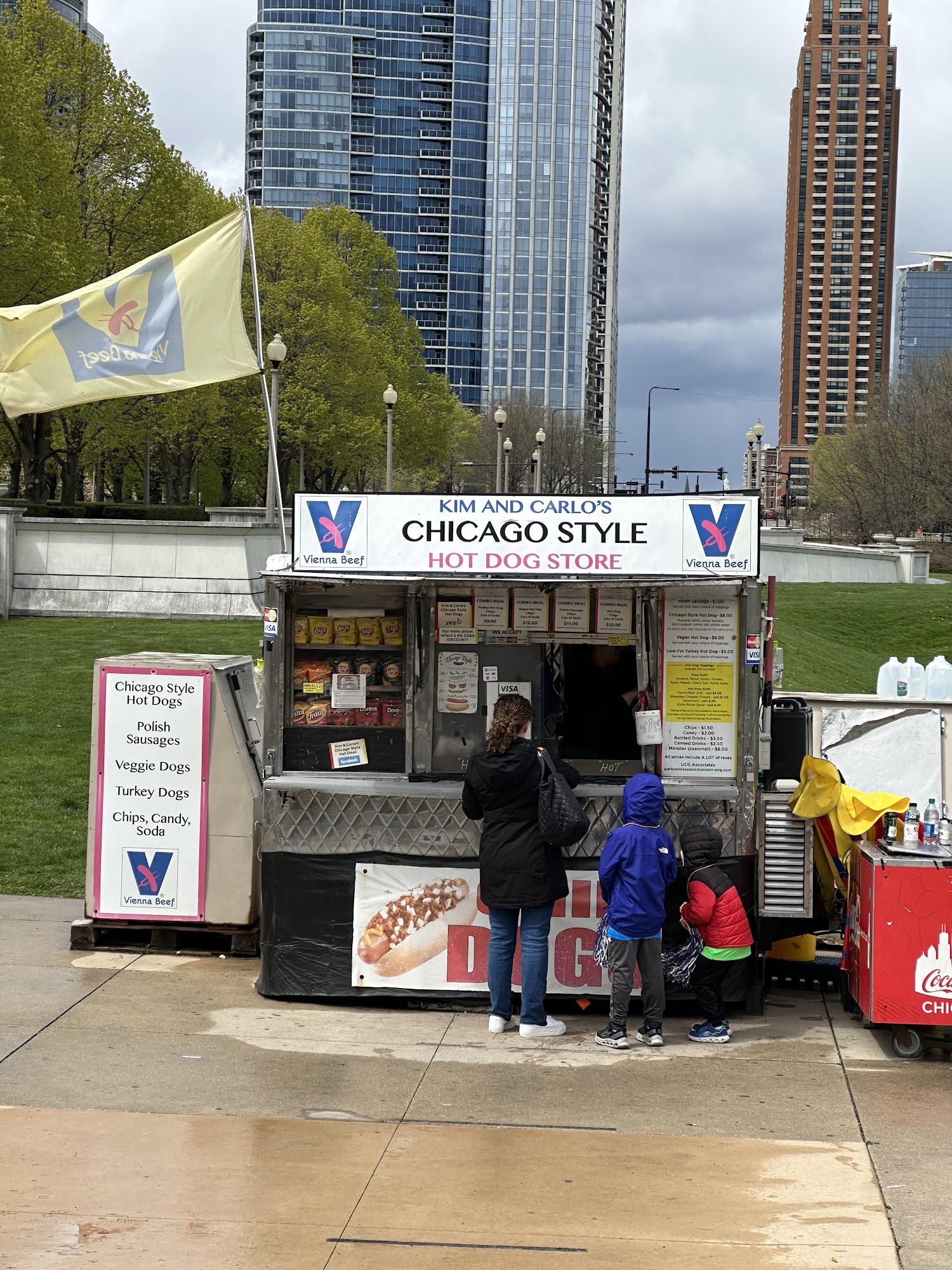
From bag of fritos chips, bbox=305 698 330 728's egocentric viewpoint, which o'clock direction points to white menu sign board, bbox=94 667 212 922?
The white menu sign board is roughly at 4 o'clock from the bag of fritos chips.

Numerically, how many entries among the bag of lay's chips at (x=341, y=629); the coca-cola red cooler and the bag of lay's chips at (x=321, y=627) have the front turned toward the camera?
3

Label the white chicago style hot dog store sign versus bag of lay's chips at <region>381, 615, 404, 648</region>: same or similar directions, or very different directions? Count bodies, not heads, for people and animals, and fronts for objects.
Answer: same or similar directions

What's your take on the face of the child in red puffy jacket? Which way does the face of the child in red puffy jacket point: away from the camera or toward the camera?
away from the camera

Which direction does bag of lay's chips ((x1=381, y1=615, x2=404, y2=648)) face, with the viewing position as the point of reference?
facing the viewer

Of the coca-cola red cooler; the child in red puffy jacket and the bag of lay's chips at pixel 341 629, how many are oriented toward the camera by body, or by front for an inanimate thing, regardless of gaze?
2

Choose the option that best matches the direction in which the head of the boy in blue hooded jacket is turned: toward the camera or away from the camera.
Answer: away from the camera

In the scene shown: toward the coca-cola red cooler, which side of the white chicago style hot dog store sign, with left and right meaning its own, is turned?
left

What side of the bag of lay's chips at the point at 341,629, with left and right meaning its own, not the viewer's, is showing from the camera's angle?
front

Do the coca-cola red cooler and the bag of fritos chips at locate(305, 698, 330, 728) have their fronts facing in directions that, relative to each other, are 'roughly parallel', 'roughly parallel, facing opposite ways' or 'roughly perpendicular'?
roughly parallel

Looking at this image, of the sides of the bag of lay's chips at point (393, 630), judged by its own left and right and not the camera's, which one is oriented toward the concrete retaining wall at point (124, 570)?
back

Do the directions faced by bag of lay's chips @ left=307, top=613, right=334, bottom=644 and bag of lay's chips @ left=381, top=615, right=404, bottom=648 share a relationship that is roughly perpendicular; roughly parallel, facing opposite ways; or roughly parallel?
roughly parallel

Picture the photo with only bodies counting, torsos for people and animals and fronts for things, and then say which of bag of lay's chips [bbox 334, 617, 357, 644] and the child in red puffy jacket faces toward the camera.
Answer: the bag of lay's chips

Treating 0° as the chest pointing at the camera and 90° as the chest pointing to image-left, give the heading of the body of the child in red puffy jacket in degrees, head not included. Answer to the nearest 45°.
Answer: approximately 135°
